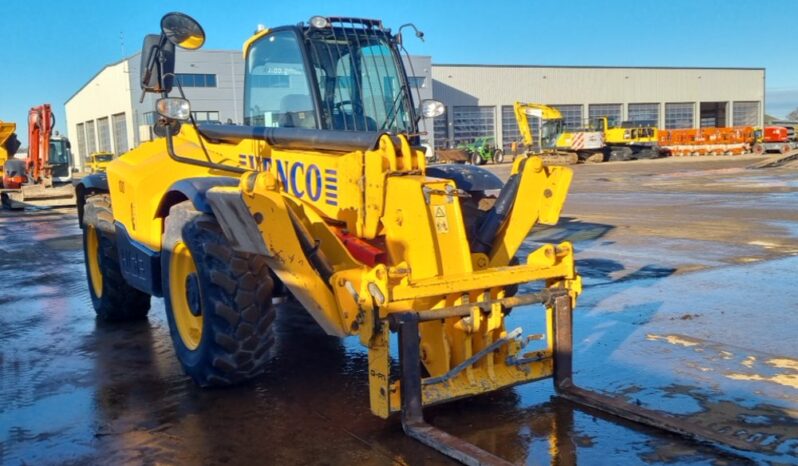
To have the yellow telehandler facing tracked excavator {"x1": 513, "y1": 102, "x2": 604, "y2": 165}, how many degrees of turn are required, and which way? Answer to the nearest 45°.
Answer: approximately 135° to its left

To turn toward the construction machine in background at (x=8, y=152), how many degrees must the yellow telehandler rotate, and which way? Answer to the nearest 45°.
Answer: approximately 180°

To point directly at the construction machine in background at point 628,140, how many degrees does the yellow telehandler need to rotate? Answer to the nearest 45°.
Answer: approximately 135° to its left

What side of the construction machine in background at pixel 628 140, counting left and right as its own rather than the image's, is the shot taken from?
left

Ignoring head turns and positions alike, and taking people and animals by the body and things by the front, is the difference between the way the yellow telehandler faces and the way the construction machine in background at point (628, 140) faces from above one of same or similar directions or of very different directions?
very different directions

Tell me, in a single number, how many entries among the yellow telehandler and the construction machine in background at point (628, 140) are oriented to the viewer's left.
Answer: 1

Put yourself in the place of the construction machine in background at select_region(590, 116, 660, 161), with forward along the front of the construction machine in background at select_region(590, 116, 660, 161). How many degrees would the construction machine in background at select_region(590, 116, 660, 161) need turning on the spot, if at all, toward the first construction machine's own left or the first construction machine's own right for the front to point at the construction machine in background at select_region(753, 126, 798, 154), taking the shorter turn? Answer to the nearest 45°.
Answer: approximately 135° to the first construction machine's own right

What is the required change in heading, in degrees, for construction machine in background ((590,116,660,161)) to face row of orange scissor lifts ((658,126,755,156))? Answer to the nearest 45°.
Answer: approximately 135° to its right

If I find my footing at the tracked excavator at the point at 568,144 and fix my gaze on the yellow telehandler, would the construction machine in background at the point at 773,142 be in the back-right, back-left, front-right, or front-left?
back-left

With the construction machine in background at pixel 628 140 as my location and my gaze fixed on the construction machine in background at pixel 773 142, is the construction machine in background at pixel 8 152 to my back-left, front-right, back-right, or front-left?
back-right
